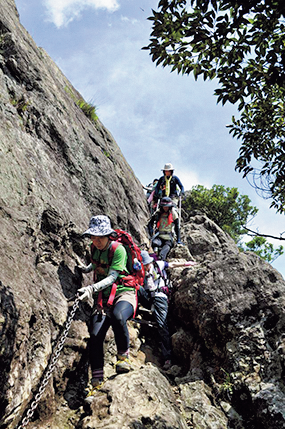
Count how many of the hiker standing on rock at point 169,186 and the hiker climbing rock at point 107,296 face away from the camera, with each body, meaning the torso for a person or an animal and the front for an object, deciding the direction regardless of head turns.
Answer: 0

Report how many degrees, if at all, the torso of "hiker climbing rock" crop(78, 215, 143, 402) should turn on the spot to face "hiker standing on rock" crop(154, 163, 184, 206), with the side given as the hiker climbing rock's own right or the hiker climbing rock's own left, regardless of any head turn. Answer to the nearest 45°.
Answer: approximately 135° to the hiker climbing rock's own right

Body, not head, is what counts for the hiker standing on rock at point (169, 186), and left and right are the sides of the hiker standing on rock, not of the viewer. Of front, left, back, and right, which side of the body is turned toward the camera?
front

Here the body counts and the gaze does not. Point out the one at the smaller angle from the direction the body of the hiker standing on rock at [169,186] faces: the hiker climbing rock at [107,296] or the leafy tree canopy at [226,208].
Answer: the hiker climbing rock

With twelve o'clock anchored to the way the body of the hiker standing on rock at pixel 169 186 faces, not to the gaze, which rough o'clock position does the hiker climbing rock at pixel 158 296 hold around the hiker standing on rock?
The hiker climbing rock is roughly at 12 o'clock from the hiker standing on rock.

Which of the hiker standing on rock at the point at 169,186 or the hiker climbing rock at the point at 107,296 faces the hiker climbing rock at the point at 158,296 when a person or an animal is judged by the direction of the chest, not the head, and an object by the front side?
the hiker standing on rock

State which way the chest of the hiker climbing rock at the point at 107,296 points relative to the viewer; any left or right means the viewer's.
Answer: facing the viewer and to the left of the viewer

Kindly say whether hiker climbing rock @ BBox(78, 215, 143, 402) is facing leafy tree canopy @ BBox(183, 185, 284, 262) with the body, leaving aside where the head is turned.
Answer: no
